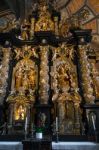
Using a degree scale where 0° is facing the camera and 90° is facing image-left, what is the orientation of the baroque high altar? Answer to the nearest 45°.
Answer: approximately 0°
